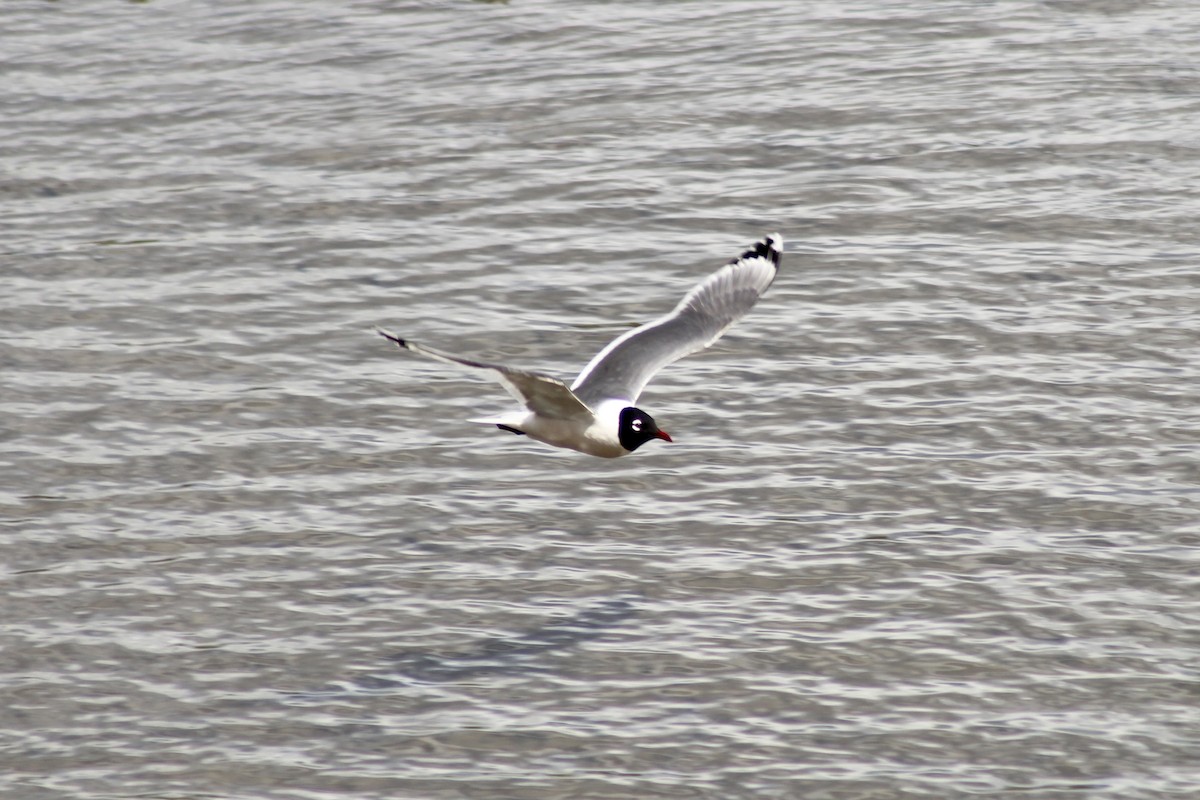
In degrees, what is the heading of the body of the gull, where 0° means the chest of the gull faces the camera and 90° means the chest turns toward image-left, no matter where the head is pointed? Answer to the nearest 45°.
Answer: approximately 315°
